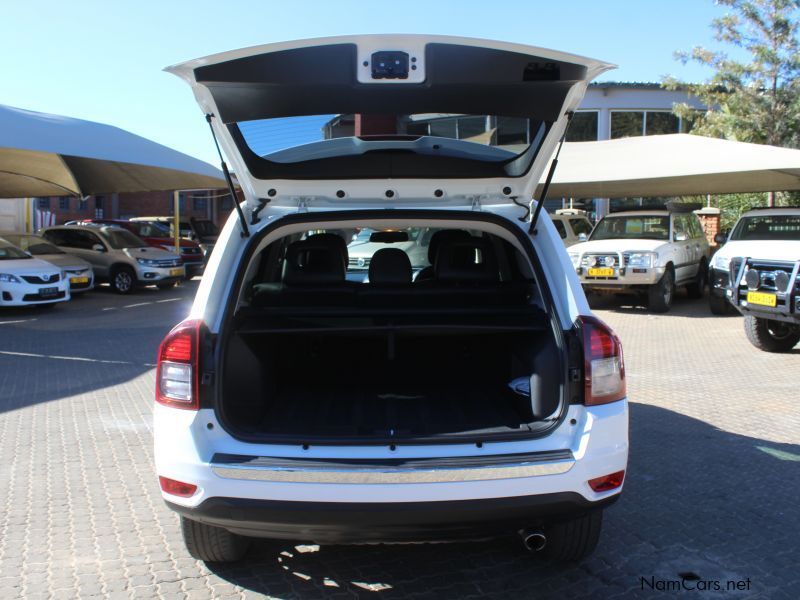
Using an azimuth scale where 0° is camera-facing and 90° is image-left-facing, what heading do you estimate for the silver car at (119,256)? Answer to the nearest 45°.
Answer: approximately 315°

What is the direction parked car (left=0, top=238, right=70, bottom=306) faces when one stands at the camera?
facing the viewer and to the right of the viewer

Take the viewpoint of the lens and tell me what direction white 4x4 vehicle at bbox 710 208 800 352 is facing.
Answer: facing the viewer and to the left of the viewer

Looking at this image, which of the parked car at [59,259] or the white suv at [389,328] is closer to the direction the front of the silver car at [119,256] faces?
the white suv

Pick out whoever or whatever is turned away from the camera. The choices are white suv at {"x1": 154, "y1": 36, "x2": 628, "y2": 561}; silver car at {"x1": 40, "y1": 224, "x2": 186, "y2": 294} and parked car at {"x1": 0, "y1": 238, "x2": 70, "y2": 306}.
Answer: the white suv

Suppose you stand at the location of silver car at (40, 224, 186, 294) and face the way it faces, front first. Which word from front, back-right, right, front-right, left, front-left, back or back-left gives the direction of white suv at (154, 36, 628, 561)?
front-right

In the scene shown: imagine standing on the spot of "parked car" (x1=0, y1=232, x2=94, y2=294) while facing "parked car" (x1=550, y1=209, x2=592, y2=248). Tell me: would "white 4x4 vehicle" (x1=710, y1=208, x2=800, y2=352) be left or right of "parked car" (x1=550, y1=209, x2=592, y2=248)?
right

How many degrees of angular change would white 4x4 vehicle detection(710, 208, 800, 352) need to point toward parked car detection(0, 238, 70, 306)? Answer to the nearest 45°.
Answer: approximately 45° to its right

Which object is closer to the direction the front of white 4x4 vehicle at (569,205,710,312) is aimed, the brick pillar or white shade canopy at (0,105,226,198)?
the white shade canopy

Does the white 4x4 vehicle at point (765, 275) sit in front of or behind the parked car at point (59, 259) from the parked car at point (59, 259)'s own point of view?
in front

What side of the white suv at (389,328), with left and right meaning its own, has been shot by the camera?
back

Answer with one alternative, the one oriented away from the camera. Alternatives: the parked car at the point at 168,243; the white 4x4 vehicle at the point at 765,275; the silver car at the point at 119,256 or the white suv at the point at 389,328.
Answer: the white suv
